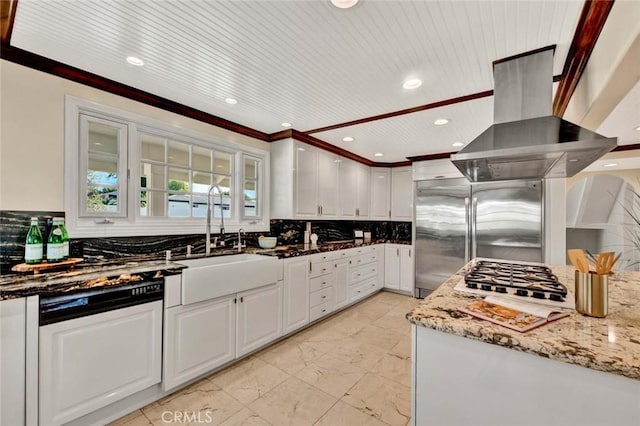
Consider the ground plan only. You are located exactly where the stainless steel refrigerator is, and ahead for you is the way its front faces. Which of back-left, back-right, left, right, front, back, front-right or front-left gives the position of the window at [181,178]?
front-right

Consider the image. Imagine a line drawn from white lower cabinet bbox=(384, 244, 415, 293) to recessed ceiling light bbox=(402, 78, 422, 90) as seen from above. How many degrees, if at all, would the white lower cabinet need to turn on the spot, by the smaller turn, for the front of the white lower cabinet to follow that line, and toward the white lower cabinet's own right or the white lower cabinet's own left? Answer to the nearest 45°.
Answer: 0° — it already faces it

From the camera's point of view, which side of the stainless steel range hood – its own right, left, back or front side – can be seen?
front

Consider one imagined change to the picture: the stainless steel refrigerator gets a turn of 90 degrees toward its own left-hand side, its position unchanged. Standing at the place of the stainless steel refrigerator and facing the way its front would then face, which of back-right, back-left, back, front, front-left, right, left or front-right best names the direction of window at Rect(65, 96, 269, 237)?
back-right

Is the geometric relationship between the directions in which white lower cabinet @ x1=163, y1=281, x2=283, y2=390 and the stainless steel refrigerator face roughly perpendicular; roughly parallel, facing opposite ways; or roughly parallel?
roughly perpendicular

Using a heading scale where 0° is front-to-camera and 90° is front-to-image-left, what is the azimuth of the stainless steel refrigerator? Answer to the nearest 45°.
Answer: approximately 0°

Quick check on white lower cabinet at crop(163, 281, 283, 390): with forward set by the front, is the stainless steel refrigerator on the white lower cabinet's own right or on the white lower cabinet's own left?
on the white lower cabinet's own left

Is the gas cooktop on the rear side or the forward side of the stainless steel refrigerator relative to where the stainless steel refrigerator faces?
on the forward side

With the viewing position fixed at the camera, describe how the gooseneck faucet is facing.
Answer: facing the viewer and to the right of the viewer

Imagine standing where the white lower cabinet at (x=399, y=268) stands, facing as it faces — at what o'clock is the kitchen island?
The kitchen island is roughly at 12 o'clock from the white lower cabinet.

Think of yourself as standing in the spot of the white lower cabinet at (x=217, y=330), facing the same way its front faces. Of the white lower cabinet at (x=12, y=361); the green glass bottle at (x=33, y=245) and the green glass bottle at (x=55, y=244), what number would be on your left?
0

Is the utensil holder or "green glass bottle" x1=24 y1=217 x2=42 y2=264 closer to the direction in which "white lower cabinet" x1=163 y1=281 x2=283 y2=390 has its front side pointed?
the utensil holder
